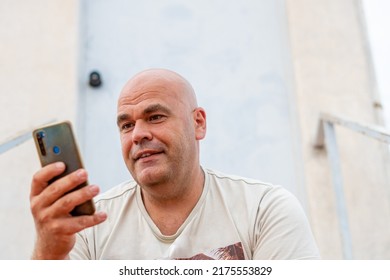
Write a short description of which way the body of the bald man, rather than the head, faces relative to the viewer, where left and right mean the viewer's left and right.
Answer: facing the viewer and to the left of the viewer

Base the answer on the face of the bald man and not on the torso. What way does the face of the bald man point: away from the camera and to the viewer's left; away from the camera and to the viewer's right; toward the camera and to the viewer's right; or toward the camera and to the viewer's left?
toward the camera and to the viewer's left

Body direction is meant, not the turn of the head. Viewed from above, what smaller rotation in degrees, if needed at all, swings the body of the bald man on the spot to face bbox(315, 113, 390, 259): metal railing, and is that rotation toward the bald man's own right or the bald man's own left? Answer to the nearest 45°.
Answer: approximately 180°
